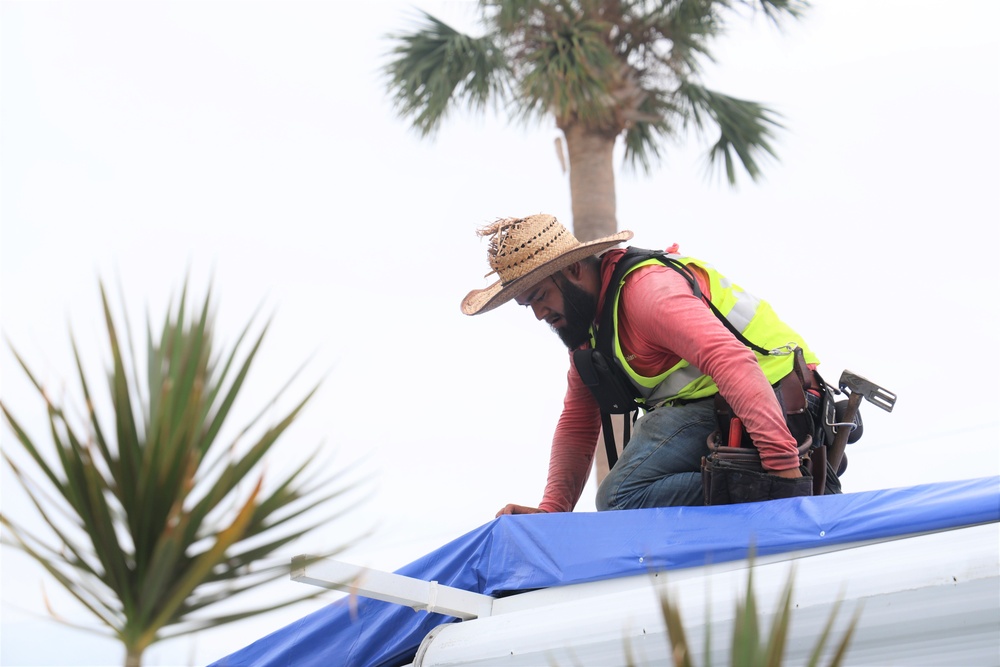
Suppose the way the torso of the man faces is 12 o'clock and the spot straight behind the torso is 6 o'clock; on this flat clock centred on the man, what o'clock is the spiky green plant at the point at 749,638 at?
The spiky green plant is roughly at 9 o'clock from the man.

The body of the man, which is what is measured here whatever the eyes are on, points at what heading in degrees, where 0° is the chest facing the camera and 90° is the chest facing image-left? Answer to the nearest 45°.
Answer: approximately 90°

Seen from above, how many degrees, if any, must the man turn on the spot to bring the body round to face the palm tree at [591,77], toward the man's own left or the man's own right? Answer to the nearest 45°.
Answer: approximately 90° to the man's own right
